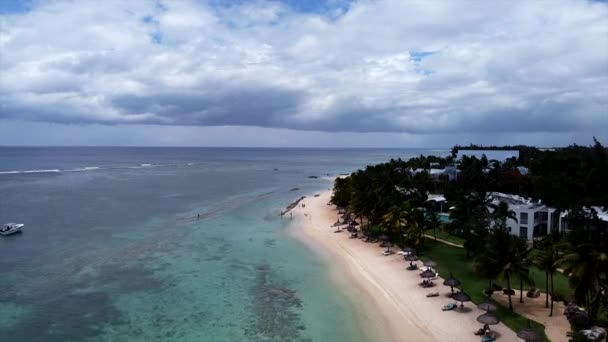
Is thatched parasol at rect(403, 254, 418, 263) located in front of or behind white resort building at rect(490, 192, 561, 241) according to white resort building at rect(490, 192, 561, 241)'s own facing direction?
in front

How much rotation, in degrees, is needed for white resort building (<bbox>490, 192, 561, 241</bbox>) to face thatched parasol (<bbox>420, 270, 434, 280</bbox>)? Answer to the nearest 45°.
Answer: approximately 45° to its left

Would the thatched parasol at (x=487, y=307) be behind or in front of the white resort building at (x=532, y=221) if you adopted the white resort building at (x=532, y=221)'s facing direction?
in front

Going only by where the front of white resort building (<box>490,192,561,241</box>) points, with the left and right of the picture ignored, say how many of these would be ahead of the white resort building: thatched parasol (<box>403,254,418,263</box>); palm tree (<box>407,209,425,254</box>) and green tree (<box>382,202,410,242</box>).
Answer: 3

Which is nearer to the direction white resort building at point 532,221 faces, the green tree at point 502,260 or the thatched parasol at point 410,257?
the thatched parasol

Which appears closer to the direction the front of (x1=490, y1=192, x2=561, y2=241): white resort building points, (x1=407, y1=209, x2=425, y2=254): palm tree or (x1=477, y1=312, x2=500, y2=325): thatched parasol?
the palm tree

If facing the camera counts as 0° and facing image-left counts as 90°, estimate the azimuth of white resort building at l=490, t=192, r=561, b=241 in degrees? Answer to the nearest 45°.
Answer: approximately 45°

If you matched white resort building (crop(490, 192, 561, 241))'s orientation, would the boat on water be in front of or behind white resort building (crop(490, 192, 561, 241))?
in front

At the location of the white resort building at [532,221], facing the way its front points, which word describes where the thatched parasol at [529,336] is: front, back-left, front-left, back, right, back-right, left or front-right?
front-left
